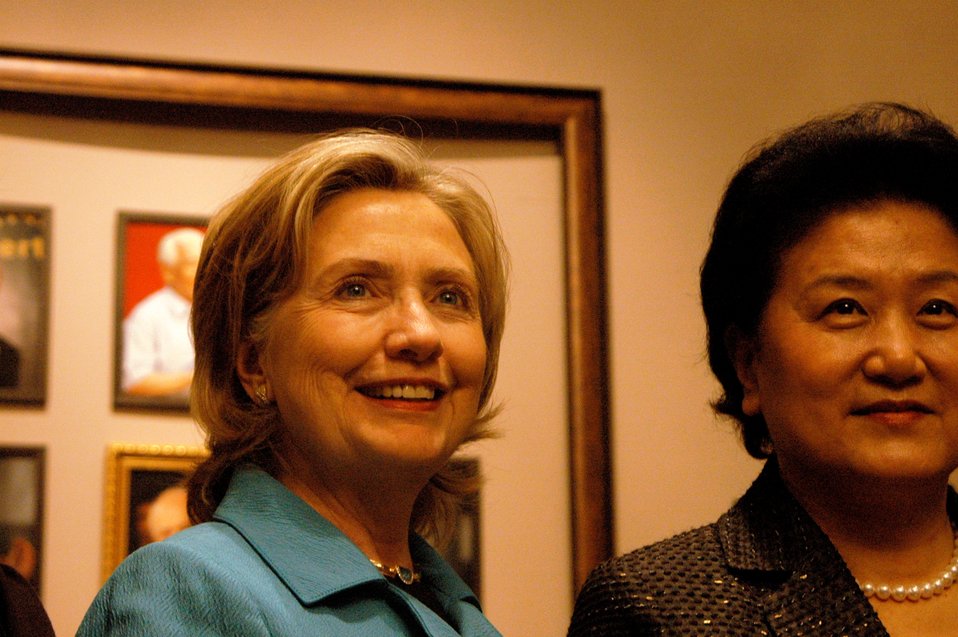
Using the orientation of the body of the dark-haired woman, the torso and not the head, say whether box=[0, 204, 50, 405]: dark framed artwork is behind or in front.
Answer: behind

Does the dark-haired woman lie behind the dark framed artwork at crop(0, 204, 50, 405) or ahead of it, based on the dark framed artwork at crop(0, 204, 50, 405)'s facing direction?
ahead

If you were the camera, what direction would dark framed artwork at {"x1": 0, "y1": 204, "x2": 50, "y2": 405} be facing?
facing the viewer

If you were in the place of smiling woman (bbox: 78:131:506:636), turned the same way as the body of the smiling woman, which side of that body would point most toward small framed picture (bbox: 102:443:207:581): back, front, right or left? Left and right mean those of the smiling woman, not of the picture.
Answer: back

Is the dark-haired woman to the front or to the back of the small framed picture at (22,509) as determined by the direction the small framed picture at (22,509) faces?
to the front

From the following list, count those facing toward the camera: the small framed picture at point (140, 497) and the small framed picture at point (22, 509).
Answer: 2

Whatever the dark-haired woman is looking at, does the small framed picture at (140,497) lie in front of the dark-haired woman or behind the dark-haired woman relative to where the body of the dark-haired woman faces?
behind

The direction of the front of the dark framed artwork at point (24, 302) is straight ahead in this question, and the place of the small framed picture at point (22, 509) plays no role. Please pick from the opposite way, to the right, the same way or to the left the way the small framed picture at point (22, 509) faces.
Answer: the same way

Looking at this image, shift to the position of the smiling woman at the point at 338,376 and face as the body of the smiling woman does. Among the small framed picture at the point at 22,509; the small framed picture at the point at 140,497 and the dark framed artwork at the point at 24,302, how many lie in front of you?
0

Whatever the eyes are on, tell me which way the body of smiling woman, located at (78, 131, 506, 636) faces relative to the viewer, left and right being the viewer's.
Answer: facing the viewer and to the right of the viewer

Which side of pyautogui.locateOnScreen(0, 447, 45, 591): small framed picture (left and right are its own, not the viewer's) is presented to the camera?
front

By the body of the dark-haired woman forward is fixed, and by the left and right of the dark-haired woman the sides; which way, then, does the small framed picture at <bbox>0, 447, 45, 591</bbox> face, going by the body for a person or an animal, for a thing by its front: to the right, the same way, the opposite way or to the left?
the same way

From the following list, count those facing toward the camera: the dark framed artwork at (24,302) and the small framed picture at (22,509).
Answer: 2

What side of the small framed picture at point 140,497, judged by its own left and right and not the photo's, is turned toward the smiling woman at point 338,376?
front

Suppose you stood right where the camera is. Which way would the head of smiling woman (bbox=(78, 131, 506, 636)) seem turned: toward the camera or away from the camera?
toward the camera

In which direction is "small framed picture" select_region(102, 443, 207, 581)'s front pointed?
toward the camera

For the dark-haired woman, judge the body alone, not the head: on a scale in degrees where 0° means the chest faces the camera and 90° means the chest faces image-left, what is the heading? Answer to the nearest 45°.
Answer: approximately 315°

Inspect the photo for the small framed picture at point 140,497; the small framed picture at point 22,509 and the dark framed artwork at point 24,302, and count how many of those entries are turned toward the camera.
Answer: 3
